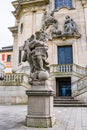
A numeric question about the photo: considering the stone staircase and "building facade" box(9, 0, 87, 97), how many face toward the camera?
2

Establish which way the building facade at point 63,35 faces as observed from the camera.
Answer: facing the viewer
